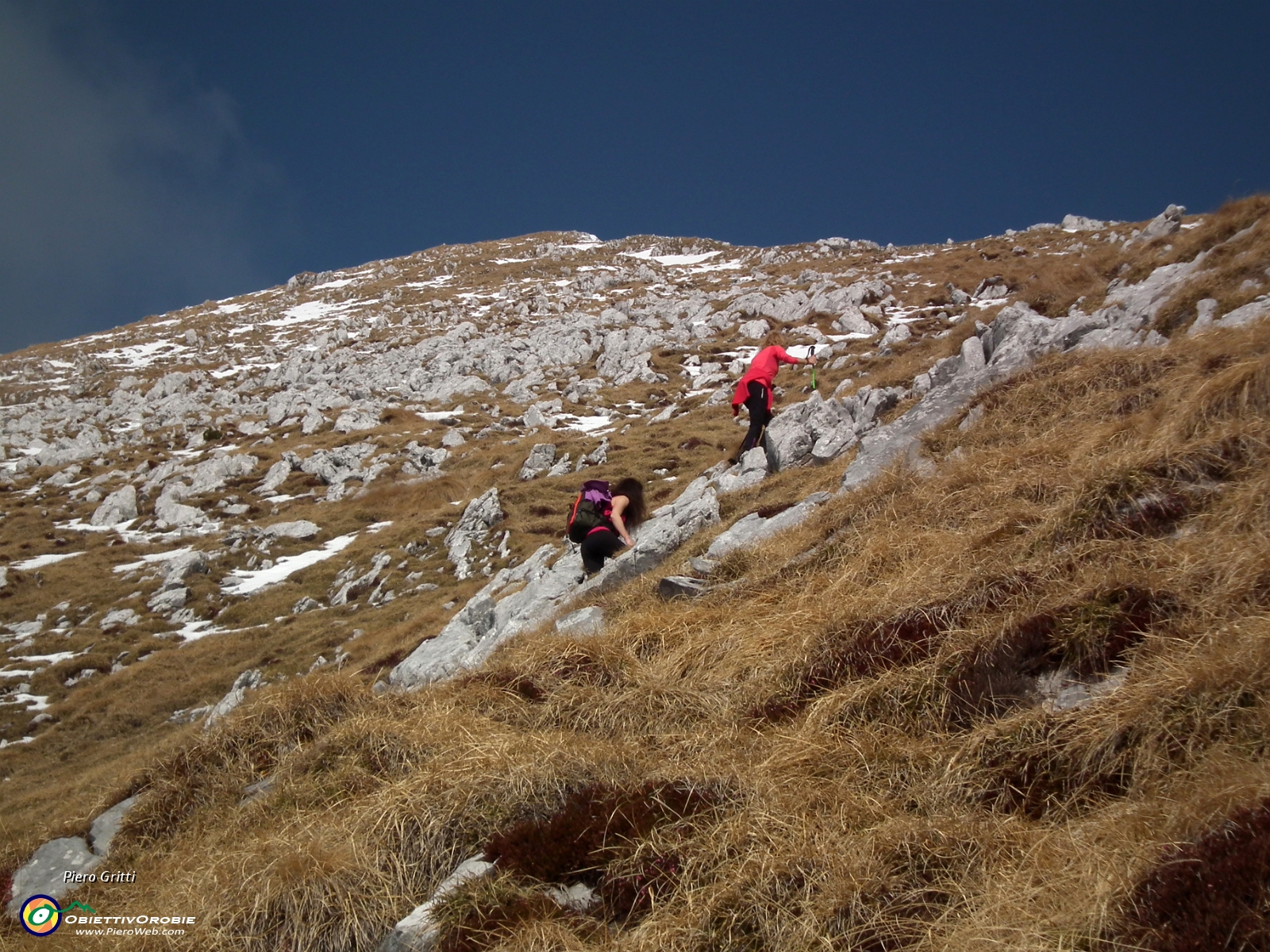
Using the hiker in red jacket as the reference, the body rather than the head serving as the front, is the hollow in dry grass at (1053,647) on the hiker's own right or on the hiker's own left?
on the hiker's own right

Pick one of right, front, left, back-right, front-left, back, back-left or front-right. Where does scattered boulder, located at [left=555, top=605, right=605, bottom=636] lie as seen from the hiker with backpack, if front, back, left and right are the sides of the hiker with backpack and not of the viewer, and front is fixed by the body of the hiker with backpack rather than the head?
right

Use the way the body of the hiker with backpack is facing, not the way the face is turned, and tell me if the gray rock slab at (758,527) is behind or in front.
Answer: in front

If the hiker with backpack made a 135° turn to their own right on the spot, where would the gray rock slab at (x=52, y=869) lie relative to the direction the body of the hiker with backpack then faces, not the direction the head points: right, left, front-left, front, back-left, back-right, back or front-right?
front

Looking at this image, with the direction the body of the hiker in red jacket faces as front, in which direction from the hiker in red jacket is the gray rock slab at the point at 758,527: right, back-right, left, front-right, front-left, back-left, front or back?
back-right

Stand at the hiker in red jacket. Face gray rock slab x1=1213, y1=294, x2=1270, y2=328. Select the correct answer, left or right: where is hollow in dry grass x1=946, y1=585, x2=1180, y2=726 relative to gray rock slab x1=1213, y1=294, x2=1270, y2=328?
right

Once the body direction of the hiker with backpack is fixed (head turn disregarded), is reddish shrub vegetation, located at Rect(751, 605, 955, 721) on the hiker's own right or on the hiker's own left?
on the hiker's own right

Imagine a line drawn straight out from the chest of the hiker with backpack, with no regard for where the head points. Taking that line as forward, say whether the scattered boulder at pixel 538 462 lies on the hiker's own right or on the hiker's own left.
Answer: on the hiker's own left

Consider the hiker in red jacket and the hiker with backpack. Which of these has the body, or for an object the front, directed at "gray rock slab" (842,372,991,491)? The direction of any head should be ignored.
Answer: the hiker with backpack

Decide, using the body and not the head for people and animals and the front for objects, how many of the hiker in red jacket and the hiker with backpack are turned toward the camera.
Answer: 0

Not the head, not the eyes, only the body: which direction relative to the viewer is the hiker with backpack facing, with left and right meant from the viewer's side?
facing to the right of the viewer

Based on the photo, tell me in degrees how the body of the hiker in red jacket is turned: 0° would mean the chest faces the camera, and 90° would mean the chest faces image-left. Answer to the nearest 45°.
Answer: approximately 225°

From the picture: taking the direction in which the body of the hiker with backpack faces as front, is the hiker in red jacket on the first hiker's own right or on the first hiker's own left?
on the first hiker's own left

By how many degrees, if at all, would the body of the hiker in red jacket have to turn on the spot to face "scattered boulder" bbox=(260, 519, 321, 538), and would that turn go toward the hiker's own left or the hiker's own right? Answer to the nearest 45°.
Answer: approximately 90° to the hiker's own left
